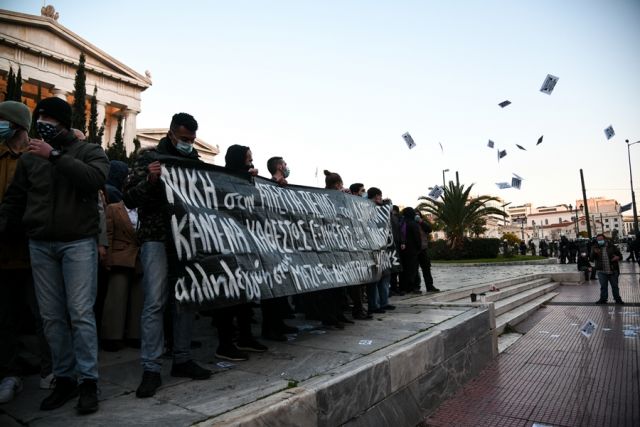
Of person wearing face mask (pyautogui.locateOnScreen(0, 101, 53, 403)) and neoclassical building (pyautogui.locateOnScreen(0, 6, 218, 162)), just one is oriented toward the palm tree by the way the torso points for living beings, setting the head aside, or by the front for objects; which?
the neoclassical building

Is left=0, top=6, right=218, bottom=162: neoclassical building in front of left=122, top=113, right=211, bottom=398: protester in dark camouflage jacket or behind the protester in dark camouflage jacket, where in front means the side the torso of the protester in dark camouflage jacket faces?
behind

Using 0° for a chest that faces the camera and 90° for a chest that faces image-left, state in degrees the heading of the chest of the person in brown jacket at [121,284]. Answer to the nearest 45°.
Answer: approximately 315°

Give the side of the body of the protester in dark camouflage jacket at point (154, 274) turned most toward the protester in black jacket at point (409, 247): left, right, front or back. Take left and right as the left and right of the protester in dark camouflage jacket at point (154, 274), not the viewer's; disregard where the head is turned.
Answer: left

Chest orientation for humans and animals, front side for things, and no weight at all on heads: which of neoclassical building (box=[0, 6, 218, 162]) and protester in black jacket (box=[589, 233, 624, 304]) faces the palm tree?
the neoclassical building

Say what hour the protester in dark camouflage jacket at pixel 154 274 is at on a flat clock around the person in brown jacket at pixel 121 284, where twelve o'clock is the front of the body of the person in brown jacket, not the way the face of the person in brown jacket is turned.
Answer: The protester in dark camouflage jacket is roughly at 1 o'clock from the person in brown jacket.

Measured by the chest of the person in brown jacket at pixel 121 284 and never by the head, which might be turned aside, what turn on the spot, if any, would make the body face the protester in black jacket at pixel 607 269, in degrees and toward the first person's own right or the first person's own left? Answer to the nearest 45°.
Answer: approximately 45° to the first person's own left

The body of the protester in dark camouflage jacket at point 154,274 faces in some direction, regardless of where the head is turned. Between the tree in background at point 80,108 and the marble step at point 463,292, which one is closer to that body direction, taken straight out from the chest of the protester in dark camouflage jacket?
the marble step

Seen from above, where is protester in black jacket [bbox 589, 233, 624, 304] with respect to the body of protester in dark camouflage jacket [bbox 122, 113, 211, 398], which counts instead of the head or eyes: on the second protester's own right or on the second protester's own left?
on the second protester's own left
